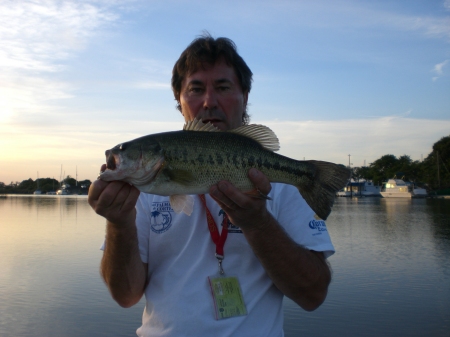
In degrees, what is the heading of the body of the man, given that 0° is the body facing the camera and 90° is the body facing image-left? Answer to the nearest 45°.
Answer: approximately 0°

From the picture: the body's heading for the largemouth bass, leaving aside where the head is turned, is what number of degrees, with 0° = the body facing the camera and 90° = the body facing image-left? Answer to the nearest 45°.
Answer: approximately 90°
